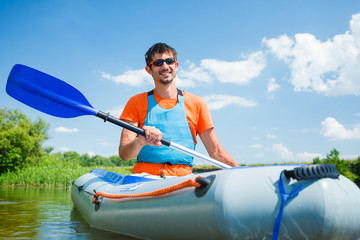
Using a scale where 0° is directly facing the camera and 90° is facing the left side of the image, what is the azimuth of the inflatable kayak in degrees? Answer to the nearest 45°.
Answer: approximately 315°

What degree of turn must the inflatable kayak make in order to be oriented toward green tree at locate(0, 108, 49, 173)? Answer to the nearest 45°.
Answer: approximately 180°

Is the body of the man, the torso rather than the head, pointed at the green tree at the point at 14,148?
no

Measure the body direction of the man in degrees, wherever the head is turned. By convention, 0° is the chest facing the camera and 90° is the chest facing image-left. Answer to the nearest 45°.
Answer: approximately 0°
